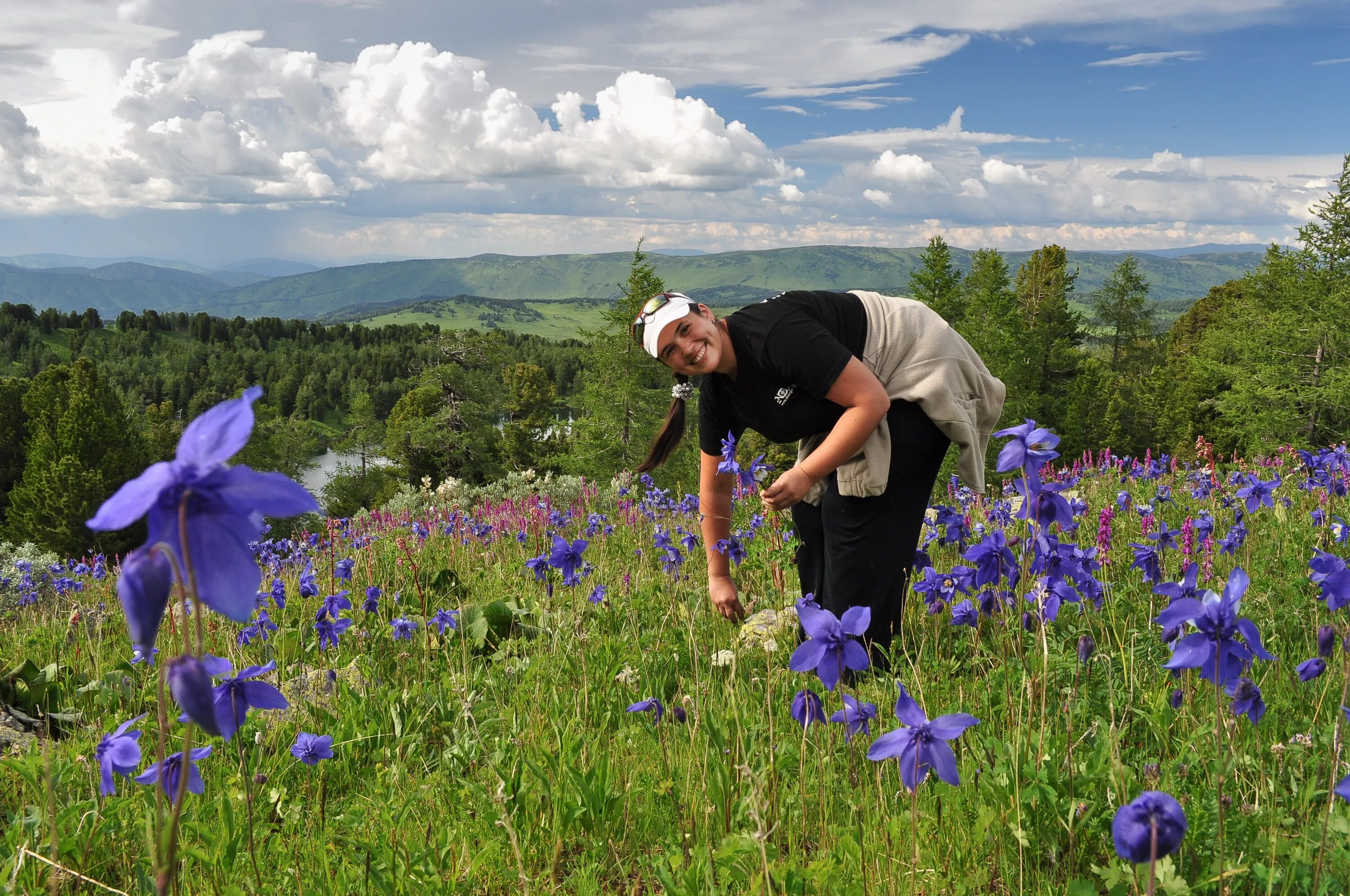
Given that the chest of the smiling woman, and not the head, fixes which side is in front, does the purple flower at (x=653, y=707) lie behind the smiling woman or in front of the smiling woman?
in front

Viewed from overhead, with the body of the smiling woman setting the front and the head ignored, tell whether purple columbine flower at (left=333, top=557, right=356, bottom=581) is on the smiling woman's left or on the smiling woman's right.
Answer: on the smiling woman's right

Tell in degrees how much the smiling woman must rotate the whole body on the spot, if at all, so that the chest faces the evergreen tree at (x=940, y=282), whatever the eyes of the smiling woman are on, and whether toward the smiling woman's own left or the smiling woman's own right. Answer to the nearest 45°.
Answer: approximately 135° to the smiling woman's own right

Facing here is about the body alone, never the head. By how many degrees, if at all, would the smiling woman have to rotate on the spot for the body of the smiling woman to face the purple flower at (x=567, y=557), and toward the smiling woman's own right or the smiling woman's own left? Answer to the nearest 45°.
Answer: approximately 45° to the smiling woman's own right

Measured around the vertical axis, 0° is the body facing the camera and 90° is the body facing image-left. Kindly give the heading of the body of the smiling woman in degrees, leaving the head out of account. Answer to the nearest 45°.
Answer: approximately 45°

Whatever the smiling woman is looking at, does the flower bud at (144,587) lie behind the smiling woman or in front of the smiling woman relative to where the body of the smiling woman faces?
in front

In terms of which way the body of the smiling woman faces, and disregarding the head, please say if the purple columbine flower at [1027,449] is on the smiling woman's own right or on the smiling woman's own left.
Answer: on the smiling woman's own left

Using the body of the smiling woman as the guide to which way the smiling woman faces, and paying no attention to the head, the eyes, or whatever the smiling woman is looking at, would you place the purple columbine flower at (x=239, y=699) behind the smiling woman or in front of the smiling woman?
in front

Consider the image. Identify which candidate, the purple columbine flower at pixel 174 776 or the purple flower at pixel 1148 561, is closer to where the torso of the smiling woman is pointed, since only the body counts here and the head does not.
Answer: the purple columbine flower

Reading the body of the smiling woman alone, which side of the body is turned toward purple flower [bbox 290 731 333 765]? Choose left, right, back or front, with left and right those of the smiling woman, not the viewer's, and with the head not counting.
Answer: front
